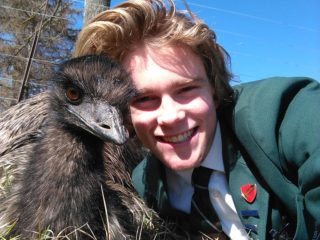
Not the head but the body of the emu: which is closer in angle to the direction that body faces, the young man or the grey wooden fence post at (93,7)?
the young man

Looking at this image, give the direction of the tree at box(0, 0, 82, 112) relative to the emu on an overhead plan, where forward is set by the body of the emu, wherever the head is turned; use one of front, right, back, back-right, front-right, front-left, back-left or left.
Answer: back-left

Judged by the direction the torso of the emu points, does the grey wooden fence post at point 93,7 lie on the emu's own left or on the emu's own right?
on the emu's own left

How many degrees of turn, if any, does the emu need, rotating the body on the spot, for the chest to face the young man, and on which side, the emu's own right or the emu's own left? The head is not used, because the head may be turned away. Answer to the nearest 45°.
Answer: approximately 45° to the emu's own left

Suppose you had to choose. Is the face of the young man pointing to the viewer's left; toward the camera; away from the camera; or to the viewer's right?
toward the camera

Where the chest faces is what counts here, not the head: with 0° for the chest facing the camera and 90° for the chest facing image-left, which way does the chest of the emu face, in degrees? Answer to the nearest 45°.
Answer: approximately 315°
